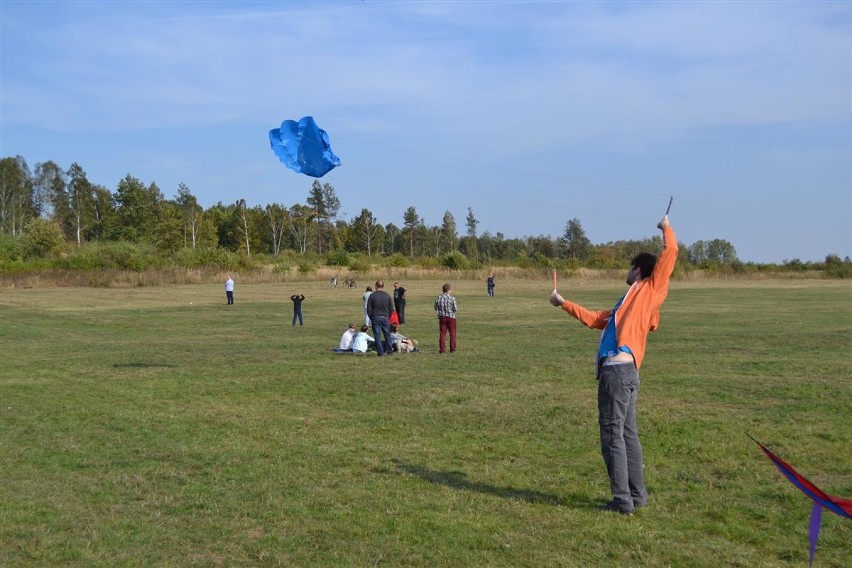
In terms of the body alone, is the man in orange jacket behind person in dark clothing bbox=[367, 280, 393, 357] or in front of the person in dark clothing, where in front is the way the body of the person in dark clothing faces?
behind

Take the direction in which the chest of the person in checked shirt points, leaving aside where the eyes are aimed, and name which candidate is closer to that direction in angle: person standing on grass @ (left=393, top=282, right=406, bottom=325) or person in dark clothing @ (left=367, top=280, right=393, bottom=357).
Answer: the person standing on grass

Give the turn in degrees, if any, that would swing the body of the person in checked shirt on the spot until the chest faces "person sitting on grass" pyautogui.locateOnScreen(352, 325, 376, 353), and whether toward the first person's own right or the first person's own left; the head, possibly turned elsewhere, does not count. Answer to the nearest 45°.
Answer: approximately 90° to the first person's own left

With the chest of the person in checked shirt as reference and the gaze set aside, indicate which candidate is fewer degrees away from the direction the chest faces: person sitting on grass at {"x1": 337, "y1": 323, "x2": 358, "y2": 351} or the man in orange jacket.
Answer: the person sitting on grass

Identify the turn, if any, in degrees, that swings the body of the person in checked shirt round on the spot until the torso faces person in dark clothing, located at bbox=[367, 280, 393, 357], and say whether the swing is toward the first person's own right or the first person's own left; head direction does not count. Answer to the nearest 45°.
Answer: approximately 135° to the first person's own left

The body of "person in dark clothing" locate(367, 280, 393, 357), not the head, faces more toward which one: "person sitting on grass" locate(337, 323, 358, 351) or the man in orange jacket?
the person sitting on grass

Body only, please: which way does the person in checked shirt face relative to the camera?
away from the camera

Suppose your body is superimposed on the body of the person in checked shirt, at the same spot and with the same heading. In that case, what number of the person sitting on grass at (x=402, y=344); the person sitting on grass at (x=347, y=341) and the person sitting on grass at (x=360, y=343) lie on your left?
3

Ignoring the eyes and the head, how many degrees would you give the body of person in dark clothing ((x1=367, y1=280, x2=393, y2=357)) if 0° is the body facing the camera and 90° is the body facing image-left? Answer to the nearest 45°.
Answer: approximately 180°

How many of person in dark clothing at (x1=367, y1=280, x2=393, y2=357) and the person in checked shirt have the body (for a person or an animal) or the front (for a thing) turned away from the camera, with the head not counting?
2
